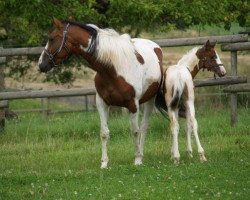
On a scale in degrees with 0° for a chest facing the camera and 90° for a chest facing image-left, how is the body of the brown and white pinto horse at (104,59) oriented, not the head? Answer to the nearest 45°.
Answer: approximately 45°

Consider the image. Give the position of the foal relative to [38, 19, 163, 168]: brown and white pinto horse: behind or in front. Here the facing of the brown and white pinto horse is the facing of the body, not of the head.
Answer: behind
